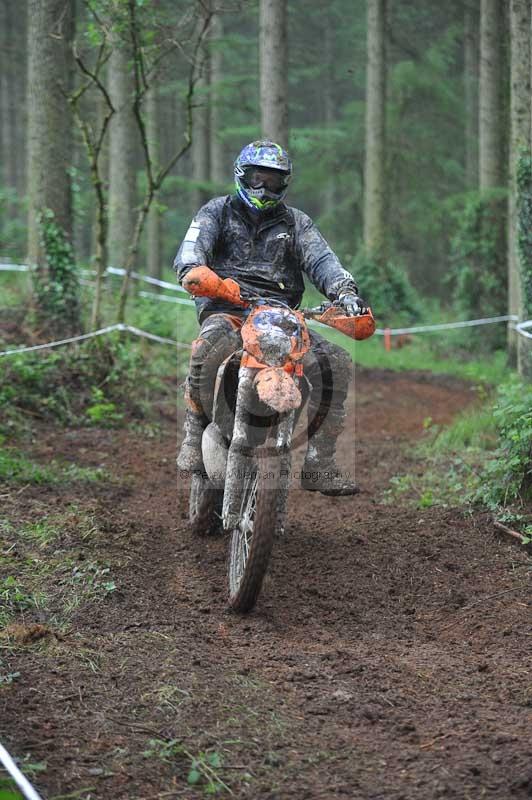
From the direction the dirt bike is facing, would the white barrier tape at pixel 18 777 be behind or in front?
in front

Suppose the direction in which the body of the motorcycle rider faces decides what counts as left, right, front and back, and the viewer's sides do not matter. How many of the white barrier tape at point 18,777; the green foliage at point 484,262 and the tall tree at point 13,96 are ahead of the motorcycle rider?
1

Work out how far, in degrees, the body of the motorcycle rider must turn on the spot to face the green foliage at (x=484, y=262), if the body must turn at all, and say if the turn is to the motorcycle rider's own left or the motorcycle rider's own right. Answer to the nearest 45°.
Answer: approximately 180°

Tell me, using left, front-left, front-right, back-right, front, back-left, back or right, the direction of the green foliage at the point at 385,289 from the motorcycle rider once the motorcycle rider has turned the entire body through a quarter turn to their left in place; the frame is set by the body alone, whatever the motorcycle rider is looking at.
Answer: left

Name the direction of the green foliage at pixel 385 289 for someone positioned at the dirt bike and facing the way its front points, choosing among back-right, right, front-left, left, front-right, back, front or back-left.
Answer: back

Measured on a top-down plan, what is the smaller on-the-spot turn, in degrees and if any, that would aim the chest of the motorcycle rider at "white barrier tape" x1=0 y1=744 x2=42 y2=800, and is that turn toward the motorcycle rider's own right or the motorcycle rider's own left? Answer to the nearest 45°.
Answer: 0° — they already face it

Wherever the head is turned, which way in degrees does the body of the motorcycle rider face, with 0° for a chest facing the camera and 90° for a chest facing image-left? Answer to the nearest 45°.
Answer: approximately 0°

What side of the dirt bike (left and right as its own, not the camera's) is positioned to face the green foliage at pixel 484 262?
back

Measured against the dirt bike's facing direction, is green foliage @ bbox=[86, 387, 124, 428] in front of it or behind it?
behind

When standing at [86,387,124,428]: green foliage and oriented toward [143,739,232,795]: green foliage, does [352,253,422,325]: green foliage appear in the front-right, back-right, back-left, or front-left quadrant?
back-left
